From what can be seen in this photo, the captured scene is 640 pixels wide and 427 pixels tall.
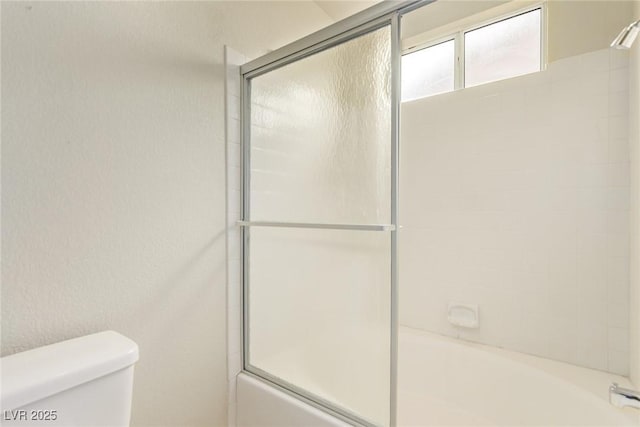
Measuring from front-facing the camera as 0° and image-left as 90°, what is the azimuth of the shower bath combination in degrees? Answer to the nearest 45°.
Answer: approximately 45°
